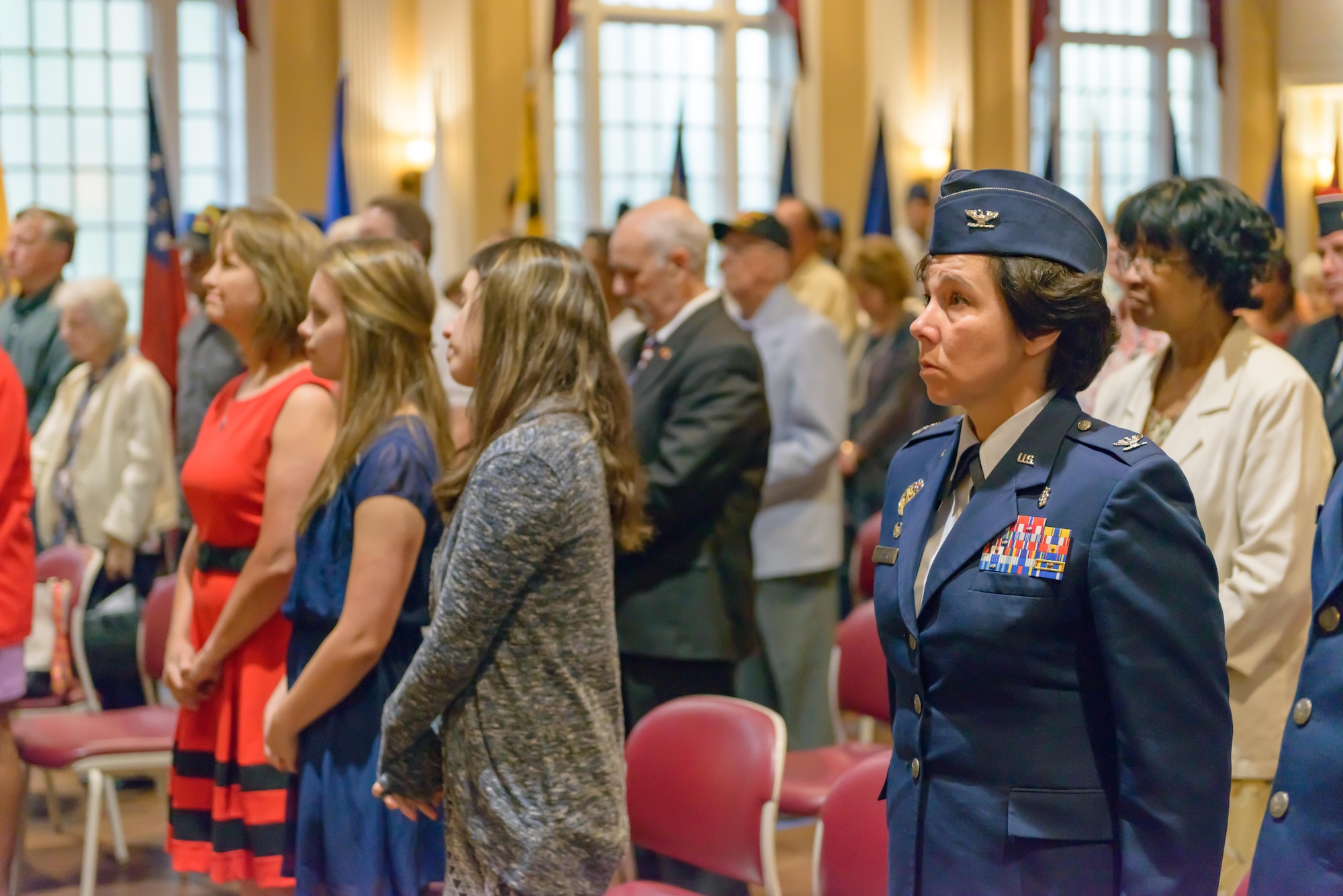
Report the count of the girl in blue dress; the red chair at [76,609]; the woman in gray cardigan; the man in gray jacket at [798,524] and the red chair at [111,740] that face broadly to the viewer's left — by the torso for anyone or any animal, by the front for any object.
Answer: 5

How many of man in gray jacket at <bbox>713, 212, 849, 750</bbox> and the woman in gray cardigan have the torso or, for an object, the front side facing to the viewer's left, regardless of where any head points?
2

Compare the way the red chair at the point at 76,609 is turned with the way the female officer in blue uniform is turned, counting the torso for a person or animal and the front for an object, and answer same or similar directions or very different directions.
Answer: same or similar directions

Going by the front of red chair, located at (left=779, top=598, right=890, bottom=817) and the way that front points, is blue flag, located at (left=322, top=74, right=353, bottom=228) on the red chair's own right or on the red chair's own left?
on the red chair's own right

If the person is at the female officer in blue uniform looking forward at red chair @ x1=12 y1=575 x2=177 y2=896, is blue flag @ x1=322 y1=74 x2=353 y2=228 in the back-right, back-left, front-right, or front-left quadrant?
front-right

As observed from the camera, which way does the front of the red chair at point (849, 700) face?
facing the viewer and to the left of the viewer

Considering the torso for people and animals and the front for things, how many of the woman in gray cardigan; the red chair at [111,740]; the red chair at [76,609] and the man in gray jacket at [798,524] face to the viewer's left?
4

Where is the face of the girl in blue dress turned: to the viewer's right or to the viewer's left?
to the viewer's left

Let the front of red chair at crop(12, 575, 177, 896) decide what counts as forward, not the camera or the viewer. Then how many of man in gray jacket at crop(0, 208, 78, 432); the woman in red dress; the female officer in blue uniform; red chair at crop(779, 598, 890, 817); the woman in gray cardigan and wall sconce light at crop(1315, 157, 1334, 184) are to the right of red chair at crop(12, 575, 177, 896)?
1

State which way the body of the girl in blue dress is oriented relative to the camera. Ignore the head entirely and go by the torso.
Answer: to the viewer's left

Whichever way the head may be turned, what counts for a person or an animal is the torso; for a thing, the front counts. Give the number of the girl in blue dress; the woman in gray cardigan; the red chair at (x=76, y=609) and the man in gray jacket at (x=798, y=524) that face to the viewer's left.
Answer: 4

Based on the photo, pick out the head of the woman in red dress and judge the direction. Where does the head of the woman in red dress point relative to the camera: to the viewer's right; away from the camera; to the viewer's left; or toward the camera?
to the viewer's left

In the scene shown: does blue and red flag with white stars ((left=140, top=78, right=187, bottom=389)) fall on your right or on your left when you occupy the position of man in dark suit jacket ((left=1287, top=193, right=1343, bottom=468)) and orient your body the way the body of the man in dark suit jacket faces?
on your right

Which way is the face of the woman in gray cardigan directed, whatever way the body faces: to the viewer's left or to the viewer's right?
to the viewer's left

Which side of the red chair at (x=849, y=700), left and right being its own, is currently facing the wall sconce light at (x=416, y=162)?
right
